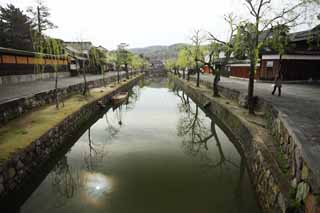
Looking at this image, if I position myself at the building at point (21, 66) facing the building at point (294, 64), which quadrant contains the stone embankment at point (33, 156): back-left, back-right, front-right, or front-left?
front-right

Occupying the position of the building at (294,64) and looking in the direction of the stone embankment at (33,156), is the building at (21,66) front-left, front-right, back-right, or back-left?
front-right

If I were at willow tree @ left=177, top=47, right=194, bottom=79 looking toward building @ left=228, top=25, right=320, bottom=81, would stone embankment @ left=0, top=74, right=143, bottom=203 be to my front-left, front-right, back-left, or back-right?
front-right

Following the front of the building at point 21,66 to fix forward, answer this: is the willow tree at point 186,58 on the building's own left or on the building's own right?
on the building's own left

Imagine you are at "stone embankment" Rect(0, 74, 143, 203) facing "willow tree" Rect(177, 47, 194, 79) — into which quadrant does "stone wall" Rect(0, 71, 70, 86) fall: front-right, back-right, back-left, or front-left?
front-left

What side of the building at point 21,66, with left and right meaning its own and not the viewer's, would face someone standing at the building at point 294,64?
front

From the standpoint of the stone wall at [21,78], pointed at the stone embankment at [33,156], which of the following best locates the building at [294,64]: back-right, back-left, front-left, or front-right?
front-left

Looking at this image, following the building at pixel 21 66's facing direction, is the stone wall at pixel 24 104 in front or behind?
in front
